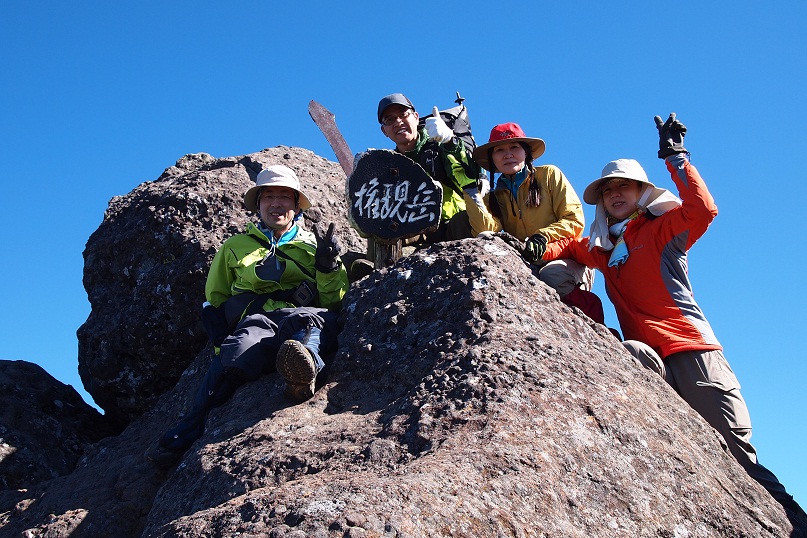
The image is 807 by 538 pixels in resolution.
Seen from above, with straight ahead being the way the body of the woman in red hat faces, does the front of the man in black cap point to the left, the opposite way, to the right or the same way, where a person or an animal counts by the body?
the same way

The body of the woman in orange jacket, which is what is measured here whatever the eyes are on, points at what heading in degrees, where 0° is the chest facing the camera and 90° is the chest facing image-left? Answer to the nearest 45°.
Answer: approximately 45°

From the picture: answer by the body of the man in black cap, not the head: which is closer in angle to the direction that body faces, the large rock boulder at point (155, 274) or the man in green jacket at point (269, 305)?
the man in green jacket

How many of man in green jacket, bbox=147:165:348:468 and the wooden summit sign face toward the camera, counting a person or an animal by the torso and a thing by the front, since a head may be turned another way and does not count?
2

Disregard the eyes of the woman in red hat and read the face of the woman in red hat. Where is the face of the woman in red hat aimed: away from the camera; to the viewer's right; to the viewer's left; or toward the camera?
toward the camera

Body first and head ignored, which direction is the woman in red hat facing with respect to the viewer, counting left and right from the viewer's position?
facing the viewer and to the left of the viewer

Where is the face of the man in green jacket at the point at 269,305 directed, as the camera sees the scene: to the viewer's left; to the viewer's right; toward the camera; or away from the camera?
toward the camera

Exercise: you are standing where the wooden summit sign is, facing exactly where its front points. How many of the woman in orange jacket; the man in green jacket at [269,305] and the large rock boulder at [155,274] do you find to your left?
1

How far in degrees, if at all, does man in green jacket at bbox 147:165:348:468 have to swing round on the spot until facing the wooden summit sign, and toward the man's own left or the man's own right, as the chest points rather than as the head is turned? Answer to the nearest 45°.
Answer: approximately 90° to the man's own left

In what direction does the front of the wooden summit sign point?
toward the camera

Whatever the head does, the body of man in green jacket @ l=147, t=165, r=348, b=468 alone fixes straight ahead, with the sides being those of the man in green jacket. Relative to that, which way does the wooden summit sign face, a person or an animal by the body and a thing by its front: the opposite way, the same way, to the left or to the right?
the same way

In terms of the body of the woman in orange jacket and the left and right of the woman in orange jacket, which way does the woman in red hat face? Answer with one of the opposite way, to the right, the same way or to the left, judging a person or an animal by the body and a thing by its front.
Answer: the same way

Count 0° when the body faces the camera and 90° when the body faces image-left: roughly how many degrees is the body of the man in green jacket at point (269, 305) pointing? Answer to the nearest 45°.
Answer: approximately 0°

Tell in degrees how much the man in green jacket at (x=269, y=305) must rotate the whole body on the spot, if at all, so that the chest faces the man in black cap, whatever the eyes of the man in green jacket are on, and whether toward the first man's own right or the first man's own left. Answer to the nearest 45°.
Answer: approximately 90° to the first man's own left
